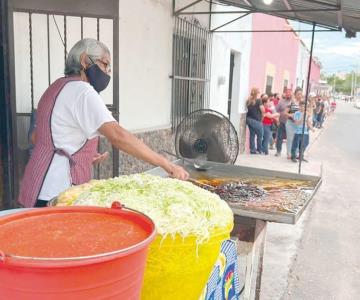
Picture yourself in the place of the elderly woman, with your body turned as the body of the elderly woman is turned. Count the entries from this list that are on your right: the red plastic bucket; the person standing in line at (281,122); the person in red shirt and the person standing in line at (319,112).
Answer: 1

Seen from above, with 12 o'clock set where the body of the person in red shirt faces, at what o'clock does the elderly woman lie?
The elderly woman is roughly at 3 o'clock from the person in red shirt.

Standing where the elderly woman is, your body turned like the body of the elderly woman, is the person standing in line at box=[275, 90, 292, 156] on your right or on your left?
on your left

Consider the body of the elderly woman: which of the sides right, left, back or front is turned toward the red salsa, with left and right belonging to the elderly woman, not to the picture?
right

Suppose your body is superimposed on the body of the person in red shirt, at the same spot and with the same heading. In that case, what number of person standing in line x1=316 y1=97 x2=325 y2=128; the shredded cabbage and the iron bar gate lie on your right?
2

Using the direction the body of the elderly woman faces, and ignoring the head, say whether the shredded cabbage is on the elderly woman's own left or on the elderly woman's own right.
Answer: on the elderly woman's own right

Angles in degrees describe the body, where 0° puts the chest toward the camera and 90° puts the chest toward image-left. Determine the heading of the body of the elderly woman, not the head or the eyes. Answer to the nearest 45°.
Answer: approximately 270°

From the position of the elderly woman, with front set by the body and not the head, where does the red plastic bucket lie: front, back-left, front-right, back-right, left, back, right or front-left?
right
